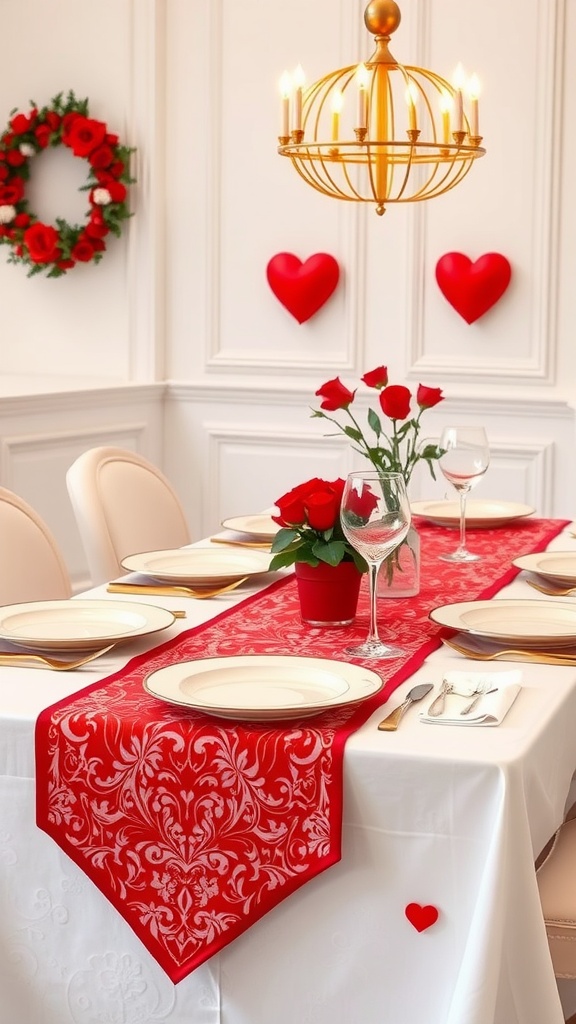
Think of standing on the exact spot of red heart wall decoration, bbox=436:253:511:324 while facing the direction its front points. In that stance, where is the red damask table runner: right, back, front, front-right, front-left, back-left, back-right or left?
front

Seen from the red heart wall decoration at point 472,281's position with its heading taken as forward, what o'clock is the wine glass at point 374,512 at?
The wine glass is roughly at 12 o'clock from the red heart wall decoration.

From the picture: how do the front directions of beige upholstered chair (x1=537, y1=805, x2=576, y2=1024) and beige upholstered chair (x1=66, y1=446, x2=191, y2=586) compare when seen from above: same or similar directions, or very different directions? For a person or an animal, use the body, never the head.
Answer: very different directions

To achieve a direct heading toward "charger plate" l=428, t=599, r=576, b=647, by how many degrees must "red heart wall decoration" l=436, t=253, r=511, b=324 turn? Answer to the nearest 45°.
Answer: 0° — it already faces it

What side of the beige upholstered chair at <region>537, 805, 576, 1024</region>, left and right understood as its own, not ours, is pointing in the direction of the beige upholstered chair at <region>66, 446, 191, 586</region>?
front

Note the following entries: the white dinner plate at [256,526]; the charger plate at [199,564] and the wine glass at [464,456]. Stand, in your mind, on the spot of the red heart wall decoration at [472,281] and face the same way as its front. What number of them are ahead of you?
3

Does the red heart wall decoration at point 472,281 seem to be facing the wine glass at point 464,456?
yes

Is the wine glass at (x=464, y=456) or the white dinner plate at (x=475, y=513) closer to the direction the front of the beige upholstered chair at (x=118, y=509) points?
the wine glass

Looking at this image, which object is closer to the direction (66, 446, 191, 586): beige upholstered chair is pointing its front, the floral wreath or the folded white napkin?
the folded white napkin

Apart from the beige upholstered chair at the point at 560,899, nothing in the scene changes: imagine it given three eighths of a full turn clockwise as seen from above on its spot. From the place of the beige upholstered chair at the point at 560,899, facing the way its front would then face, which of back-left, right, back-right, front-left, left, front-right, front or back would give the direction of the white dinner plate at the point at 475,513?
left

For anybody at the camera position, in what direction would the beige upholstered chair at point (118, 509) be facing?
facing the viewer and to the right of the viewer

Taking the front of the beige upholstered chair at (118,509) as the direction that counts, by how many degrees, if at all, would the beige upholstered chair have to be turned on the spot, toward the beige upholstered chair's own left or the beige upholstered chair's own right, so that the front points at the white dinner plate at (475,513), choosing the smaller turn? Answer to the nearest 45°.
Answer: approximately 45° to the beige upholstered chair's own left

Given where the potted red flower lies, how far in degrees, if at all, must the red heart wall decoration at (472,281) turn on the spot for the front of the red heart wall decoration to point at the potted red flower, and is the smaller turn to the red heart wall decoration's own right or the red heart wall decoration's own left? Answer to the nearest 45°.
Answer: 0° — it already faces it

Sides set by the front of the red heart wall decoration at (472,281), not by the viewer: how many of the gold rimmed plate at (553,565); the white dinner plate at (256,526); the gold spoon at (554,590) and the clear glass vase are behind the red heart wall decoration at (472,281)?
0

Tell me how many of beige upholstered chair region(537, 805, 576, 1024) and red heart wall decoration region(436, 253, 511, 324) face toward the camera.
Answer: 1

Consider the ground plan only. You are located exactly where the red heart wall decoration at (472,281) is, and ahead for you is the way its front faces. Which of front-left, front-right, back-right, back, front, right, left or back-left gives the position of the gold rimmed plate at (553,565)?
front

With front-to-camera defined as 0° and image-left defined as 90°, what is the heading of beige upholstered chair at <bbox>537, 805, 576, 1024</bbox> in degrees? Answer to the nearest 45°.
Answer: approximately 135°

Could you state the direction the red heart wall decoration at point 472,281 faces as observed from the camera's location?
facing the viewer

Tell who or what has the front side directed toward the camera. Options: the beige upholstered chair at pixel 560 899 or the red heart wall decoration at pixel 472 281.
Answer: the red heart wall decoration
